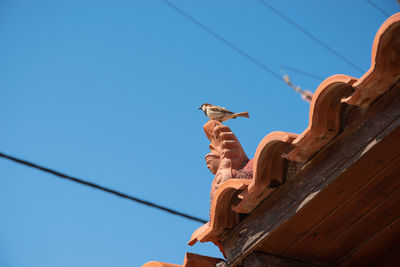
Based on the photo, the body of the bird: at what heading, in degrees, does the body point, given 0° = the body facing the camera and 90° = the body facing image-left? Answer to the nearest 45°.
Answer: approximately 90°
